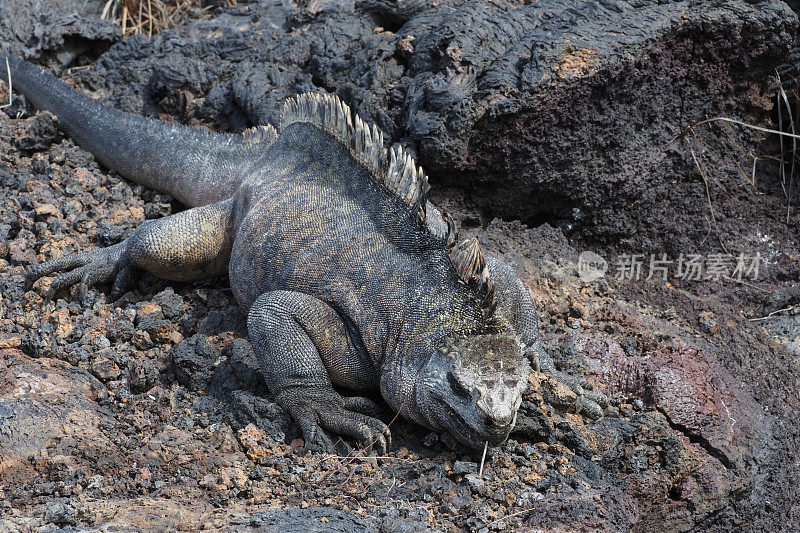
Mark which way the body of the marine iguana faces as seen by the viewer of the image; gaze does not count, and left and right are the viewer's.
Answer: facing the viewer and to the right of the viewer
